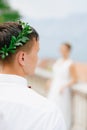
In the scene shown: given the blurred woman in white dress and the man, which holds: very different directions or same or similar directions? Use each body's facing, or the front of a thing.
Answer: very different directions

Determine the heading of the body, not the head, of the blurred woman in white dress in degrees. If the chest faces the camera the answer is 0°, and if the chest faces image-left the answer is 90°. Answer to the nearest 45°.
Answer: approximately 45°

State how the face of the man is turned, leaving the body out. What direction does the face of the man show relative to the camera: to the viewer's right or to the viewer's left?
to the viewer's right

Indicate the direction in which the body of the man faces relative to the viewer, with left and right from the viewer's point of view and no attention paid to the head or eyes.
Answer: facing away from the viewer and to the right of the viewer
